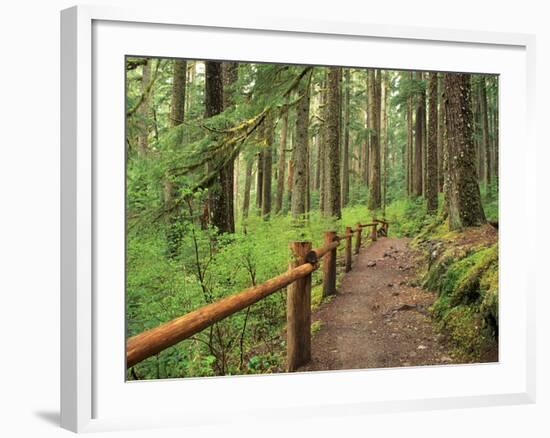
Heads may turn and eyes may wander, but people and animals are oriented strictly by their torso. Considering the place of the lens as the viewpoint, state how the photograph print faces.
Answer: facing the viewer and to the right of the viewer

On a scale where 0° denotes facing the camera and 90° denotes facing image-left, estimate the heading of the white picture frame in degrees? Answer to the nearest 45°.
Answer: approximately 315°
